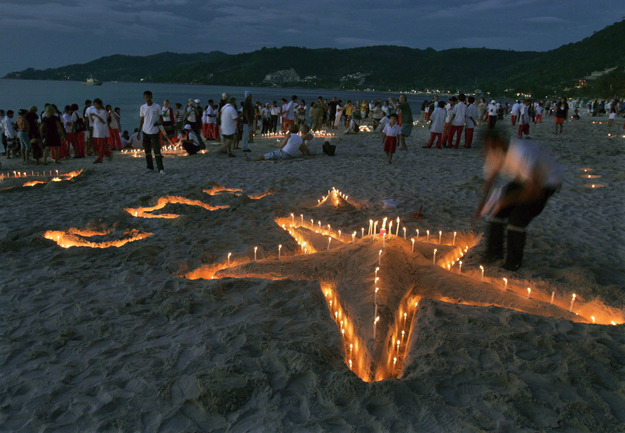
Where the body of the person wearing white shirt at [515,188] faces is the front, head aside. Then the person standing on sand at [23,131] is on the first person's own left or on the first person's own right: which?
on the first person's own right

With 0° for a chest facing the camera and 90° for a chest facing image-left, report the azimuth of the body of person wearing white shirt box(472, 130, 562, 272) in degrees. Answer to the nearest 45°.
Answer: approximately 45°

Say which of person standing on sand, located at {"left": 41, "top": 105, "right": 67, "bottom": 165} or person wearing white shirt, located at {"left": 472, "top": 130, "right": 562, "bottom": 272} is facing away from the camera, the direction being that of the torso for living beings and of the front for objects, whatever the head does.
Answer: the person standing on sand

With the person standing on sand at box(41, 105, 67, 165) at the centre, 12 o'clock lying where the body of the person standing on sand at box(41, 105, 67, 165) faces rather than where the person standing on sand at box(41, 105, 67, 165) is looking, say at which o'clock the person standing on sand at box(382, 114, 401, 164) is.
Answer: the person standing on sand at box(382, 114, 401, 164) is roughly at 4 o'clock from the person standing on sand at box(41, 105, 67, 165).

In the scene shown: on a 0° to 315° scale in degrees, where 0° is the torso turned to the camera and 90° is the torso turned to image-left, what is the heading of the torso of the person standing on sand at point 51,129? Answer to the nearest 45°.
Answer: approximately 180°

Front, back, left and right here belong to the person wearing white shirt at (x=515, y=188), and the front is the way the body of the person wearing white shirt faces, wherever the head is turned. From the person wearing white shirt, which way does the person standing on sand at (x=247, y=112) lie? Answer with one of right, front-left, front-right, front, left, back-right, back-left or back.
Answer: right

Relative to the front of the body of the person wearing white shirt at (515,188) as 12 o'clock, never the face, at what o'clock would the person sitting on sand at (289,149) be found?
The person sitting on sand is roughly at 3 o'clock from the person wearing white shirt.
